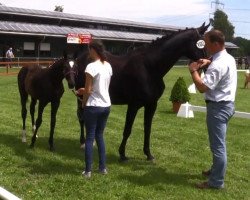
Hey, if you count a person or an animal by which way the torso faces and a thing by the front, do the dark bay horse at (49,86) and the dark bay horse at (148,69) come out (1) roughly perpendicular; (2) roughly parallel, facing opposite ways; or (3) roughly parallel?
roughly parallel

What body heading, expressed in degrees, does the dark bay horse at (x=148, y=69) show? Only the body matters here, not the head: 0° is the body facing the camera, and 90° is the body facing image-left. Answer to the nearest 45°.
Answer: approximately 315°

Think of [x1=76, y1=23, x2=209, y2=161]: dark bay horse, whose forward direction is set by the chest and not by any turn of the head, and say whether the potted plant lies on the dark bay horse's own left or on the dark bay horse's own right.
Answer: on the dark bay horse's own left

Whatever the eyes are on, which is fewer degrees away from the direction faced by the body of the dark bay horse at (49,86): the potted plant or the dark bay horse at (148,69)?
the dark bay horse

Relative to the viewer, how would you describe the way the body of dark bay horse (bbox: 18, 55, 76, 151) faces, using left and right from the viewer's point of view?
facing the viewer and to the right of the viewer

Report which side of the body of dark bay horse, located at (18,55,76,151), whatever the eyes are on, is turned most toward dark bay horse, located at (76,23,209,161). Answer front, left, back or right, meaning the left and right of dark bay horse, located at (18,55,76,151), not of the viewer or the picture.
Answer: front

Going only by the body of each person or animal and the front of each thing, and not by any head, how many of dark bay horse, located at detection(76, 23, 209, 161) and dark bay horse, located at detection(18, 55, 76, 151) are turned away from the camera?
0

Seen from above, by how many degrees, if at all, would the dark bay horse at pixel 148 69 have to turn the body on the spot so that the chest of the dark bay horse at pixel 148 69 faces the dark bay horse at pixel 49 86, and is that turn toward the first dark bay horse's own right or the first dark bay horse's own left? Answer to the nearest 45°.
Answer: approximately 135° to the first dark bay horse's own right
